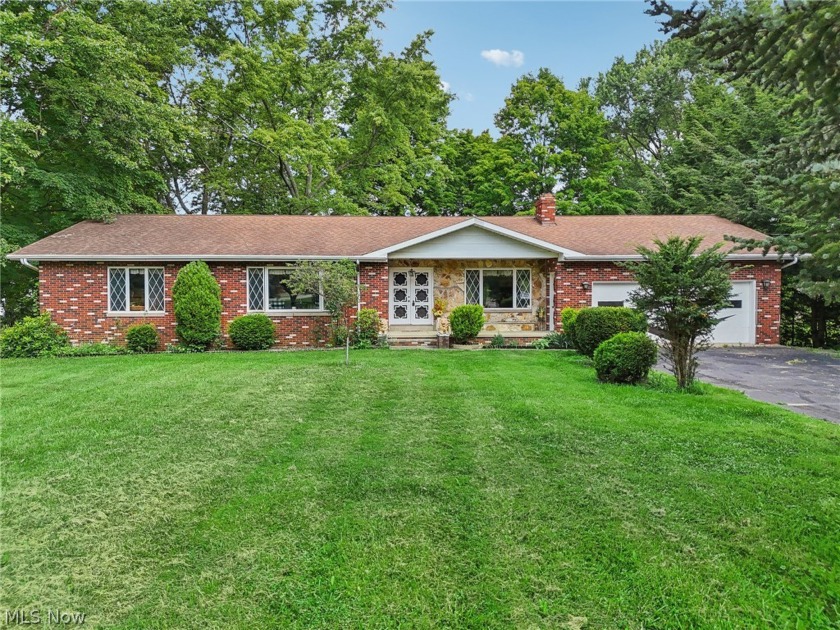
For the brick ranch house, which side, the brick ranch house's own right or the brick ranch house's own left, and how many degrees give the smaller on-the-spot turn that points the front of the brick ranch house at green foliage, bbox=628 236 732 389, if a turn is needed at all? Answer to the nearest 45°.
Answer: approximately 45° to the brick ranch house's own left

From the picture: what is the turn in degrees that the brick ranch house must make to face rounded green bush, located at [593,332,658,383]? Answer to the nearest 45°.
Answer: approximately 45° to its left

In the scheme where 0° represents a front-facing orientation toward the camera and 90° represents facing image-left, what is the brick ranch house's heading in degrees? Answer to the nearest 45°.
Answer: approximately 0°

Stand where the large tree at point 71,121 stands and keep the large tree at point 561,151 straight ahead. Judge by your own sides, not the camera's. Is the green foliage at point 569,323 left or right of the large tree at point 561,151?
right

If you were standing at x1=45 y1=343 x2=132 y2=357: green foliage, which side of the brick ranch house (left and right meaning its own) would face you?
right

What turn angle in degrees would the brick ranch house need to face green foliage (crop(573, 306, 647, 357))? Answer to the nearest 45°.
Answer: approximately 45° to its left

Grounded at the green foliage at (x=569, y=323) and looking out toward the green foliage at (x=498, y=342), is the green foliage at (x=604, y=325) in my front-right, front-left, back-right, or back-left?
back-left

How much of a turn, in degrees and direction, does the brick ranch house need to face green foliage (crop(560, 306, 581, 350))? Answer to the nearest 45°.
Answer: approximately 45° to its left

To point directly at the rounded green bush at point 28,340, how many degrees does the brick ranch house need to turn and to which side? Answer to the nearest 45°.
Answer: approximately 90° to its right

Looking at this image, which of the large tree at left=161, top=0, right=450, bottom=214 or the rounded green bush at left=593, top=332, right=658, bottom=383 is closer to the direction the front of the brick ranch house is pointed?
the rounded green bush
